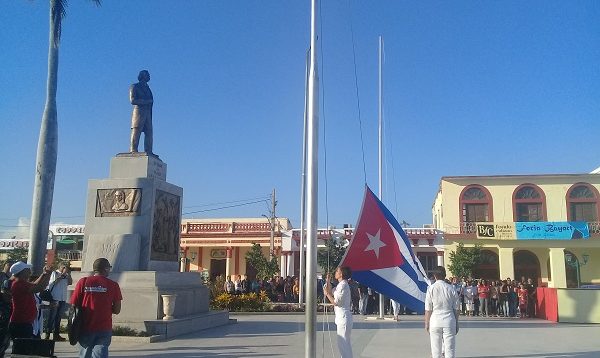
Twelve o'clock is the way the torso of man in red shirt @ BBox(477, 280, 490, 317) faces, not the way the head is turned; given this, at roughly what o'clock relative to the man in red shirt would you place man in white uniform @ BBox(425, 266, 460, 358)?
The man in white uniform is roughly at 12 o'clock from the man in red shirt.

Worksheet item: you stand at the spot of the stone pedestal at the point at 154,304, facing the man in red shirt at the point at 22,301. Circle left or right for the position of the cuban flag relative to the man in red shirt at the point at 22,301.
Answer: left

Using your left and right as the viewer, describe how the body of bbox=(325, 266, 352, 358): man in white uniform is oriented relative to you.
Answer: facing to the left of the viewer

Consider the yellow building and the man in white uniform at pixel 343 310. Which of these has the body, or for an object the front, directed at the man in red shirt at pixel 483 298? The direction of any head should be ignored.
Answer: the yellow building

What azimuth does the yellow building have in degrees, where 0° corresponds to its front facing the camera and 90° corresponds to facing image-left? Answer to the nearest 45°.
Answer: approximately 0°
